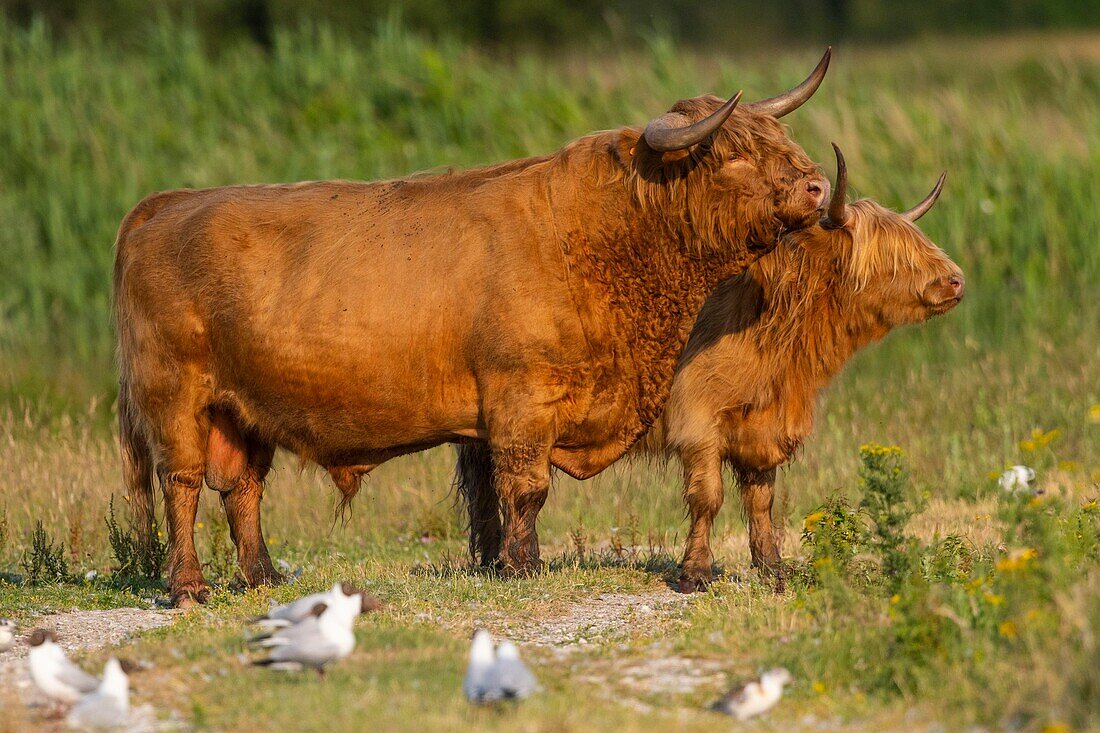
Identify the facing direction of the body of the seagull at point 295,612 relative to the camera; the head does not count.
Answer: to the viewer's right

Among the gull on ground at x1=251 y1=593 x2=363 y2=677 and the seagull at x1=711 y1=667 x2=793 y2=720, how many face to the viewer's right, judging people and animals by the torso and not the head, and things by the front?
2

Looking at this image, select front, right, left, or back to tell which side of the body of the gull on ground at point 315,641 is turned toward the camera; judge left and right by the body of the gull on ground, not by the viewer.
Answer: right

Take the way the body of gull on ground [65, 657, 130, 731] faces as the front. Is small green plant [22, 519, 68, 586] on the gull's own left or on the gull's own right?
on the gull's own left

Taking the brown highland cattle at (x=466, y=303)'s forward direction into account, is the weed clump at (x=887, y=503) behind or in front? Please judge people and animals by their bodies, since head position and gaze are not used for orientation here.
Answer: in front

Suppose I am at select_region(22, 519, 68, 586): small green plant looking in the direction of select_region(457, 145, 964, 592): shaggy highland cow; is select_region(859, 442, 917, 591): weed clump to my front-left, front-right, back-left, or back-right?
front-right

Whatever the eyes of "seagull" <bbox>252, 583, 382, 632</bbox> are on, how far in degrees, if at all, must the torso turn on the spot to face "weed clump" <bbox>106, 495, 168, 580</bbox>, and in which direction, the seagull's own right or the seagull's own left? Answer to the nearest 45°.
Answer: approximately 90° to the seagull's own left

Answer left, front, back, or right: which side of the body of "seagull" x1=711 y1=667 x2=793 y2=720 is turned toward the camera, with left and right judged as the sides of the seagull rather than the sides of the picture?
right

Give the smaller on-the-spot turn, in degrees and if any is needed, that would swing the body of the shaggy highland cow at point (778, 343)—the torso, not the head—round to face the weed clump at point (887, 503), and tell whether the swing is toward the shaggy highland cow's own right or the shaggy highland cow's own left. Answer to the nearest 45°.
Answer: approximately 45° to the shaggy highland cow's own right

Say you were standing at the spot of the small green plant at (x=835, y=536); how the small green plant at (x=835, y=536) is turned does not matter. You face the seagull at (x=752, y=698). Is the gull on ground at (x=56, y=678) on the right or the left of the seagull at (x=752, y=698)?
right

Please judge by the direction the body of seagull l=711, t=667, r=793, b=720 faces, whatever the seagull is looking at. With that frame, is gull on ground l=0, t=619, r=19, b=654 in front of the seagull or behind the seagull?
behind

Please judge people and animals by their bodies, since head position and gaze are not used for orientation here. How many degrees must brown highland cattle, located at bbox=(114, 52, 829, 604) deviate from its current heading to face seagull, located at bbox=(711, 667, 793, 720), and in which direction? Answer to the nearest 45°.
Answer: approximately 90° to its right
